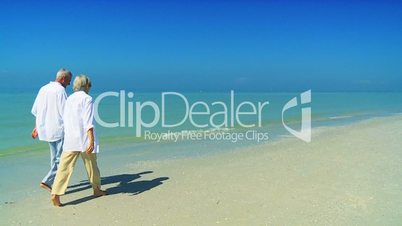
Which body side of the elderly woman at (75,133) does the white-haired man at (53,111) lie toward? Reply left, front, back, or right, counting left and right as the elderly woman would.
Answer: left

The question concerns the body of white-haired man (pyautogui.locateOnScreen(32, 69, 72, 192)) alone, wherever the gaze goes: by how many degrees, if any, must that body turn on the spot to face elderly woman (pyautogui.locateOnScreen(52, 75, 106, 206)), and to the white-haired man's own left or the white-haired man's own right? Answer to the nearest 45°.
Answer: approximately 90° to the white-haired man's own right
